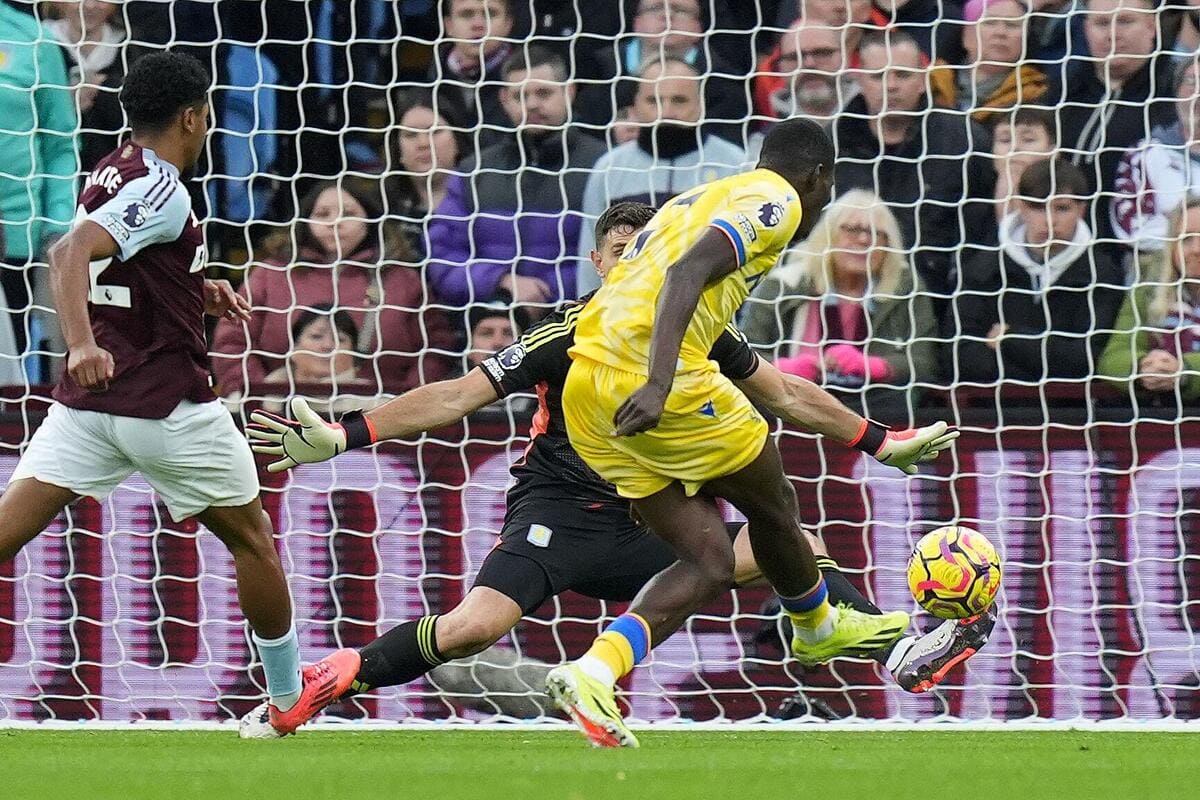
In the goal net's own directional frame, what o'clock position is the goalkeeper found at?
The goalkeeper is roughly at 12 o'clock from the goal net.

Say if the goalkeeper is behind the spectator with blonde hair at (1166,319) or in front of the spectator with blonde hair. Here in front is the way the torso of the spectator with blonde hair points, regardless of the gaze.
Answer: in front

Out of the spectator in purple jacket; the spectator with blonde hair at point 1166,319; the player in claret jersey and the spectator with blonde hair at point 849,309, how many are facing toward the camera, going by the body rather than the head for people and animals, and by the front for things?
3

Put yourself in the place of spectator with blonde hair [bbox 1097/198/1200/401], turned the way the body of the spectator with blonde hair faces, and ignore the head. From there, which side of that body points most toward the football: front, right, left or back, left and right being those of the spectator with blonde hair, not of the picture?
front

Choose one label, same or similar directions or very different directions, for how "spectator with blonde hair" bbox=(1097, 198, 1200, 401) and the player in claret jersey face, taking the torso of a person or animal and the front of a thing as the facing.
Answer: very different directions

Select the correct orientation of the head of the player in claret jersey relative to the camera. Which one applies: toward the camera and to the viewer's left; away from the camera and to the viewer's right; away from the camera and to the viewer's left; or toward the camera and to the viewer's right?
away from the camera and to the viewer's right

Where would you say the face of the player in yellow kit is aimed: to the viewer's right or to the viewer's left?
to the viewer's right

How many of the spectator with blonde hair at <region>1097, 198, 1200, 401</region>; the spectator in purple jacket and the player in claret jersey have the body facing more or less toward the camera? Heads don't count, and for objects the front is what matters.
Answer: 2
